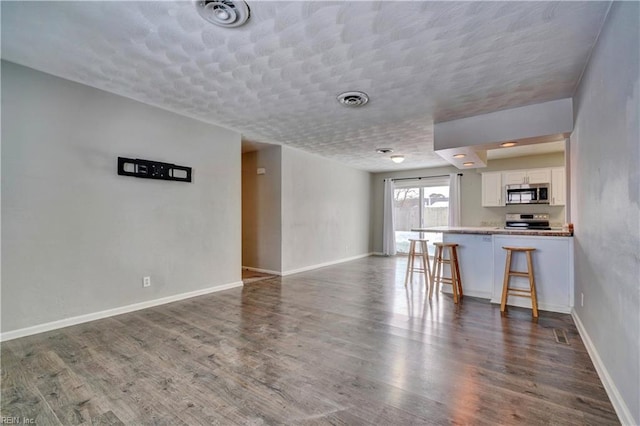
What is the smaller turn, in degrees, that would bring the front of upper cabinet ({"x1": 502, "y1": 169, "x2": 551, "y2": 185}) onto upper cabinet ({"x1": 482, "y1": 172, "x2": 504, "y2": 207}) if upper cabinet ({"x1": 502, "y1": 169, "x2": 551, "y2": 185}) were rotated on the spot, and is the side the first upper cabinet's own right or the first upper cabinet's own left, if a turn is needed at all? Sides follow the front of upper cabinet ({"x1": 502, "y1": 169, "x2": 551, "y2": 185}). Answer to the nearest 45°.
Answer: approximately 90° to the first upper cabinet's own right

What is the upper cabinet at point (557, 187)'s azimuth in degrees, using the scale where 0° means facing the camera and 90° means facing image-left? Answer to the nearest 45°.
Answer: approximately 0°

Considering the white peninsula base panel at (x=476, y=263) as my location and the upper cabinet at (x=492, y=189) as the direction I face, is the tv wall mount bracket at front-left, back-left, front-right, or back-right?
back-left

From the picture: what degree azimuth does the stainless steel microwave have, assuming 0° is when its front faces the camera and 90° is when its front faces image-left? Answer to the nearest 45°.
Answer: approximately 0°

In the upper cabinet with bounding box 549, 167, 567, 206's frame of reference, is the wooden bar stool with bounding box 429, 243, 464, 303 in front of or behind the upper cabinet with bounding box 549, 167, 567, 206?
in front

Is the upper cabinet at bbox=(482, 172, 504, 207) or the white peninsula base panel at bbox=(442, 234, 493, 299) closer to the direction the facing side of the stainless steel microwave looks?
the white peninsula base panel

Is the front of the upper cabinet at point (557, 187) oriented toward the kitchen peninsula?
yes

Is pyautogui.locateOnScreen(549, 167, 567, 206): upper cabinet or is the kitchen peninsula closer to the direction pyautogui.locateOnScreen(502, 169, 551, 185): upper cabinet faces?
the kitchen peninsula

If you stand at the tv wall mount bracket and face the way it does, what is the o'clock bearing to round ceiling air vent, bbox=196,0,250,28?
The round ceiling air vent is roughly at 1 o'clock from the tv wall mount bracket.

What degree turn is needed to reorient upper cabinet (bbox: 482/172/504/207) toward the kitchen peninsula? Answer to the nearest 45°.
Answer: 0° — it already faces it

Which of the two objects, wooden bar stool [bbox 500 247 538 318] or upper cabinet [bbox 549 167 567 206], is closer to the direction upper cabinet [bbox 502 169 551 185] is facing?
the wooden bar stool
